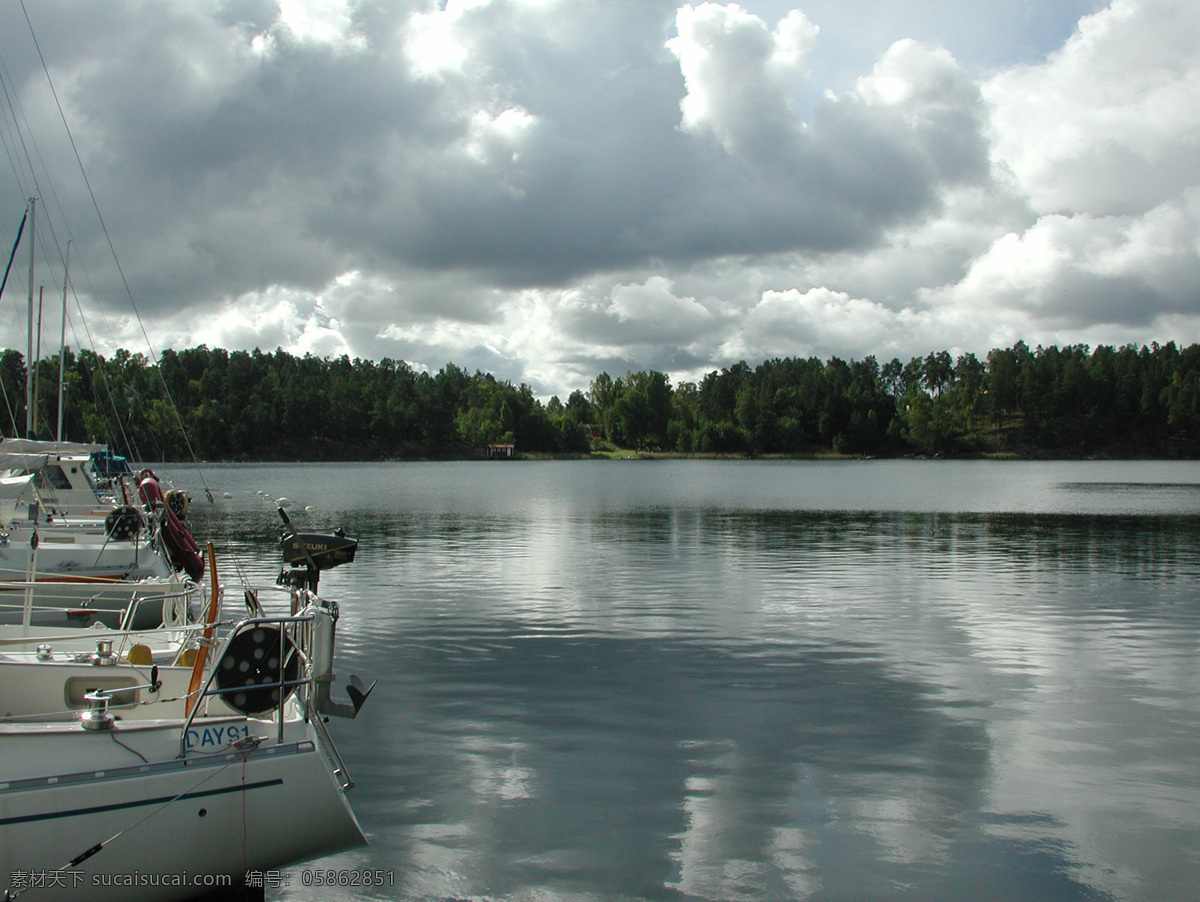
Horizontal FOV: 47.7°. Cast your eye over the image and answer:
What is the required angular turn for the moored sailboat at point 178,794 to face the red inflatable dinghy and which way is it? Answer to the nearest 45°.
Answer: approximately 90° to its right

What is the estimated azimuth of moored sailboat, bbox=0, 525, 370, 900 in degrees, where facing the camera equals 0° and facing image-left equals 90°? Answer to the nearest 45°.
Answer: approximately 90°
